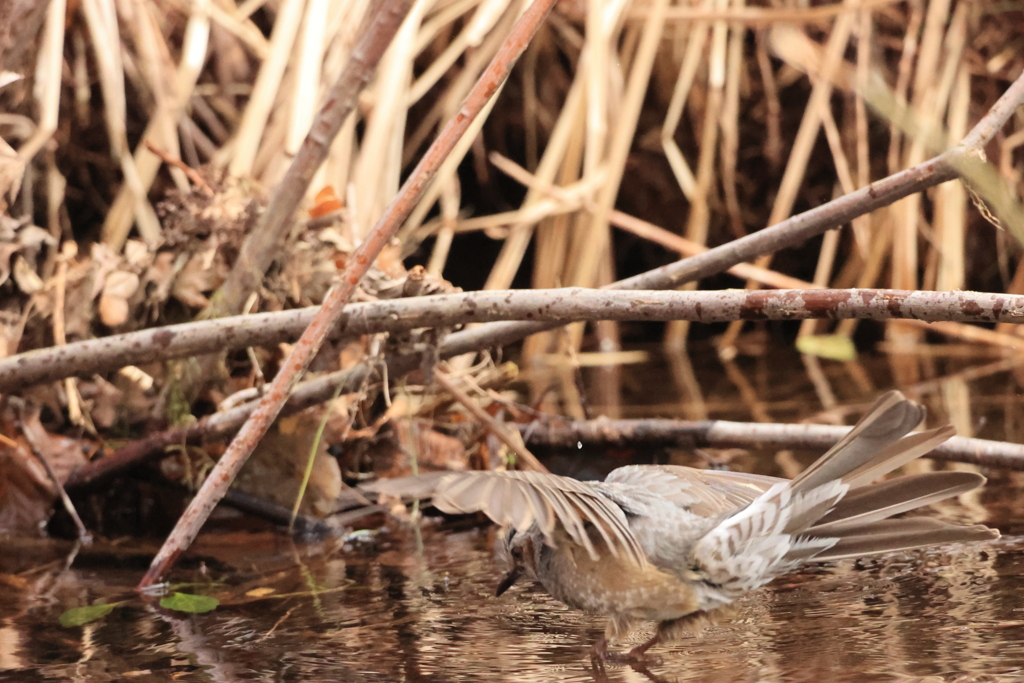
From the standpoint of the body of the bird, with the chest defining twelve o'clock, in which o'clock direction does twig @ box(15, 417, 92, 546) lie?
The twig is roughly at 1 o'clock from the bird.

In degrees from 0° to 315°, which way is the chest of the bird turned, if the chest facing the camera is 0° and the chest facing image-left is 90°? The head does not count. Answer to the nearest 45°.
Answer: approximately 90°

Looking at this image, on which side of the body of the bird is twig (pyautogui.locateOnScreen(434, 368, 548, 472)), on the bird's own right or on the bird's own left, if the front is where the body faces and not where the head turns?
on the bird's own right

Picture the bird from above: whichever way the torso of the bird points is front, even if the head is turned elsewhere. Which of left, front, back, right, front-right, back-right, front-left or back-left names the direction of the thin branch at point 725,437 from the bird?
right

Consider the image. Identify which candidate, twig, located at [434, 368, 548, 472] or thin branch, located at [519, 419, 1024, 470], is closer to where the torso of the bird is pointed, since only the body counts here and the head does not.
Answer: the twig

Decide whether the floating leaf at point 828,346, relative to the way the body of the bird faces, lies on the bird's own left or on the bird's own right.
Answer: on the bird's own right
